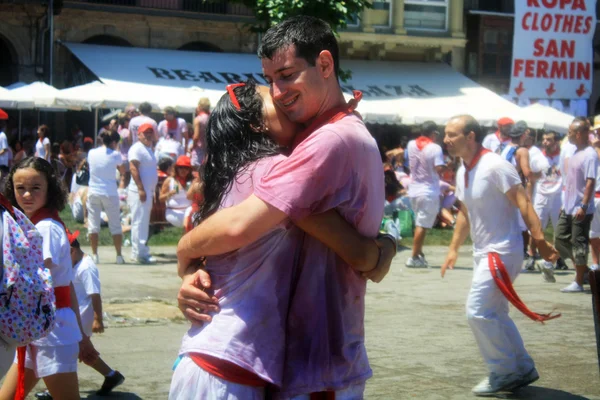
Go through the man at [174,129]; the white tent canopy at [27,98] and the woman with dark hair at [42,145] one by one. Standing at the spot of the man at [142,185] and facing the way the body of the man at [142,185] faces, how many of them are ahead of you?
0

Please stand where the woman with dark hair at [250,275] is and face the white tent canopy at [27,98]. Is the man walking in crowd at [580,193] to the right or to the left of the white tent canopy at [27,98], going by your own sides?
right

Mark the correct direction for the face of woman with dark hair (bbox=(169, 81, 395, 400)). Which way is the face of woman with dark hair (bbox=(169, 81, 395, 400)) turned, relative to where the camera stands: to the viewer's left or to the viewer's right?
to the viewer's right

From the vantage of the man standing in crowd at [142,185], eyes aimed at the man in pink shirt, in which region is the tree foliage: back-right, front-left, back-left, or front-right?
back-left

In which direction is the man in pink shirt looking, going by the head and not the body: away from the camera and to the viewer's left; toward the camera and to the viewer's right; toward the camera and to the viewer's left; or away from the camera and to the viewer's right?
toward the camera and to the viewer's left

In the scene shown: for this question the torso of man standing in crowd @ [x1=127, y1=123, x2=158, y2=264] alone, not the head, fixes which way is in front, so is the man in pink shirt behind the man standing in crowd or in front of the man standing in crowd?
in front

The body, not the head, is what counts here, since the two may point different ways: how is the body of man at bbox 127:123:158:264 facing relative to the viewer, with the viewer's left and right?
facing the viewer and to the right of the viewer

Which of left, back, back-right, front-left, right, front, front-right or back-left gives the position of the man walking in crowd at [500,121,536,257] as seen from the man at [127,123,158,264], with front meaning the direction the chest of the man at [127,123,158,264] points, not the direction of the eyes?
front-left

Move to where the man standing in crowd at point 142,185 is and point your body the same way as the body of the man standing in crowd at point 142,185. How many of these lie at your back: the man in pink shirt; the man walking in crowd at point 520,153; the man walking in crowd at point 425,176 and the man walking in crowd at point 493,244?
0

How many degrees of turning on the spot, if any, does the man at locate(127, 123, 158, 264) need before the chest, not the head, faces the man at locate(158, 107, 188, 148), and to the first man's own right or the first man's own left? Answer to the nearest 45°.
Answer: approximately 135° to the first man's own left

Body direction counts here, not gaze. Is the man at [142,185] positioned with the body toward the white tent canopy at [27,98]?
no

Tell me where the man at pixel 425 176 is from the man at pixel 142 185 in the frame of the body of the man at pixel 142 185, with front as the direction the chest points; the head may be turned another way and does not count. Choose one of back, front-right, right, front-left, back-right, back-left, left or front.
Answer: front-left

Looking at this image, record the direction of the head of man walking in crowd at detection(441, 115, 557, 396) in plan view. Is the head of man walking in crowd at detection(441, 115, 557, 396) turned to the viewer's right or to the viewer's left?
to the viewer's left

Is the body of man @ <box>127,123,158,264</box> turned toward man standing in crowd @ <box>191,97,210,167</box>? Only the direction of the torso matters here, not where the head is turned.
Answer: no

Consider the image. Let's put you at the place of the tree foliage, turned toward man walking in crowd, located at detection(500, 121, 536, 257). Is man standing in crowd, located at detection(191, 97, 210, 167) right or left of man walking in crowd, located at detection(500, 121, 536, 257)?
right
